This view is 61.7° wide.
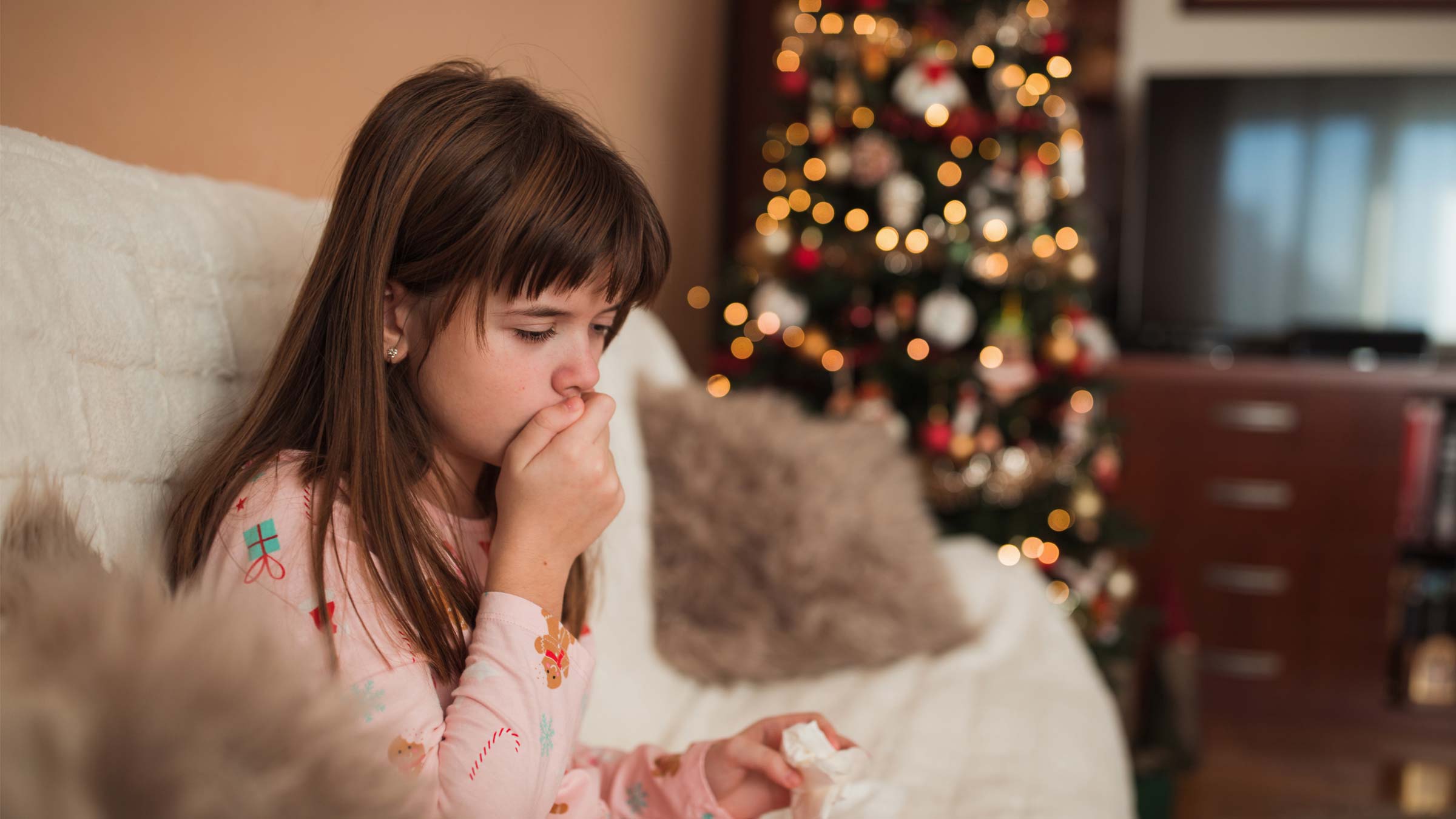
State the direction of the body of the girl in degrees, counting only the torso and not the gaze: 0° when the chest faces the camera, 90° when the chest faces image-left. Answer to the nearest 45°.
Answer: approximately 315°

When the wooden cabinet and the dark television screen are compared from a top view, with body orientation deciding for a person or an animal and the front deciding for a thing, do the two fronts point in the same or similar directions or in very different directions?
same or similar directions

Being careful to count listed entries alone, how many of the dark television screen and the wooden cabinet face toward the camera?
2

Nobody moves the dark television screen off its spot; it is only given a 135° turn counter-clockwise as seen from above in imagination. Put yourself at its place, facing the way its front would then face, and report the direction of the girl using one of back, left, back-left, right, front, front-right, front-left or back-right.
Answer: back-right

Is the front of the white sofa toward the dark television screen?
no

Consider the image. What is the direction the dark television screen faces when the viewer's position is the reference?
facing the viewer

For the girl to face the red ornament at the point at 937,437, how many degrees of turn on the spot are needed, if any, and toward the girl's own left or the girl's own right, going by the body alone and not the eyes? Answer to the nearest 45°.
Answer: approximately 90° to the girl's own left

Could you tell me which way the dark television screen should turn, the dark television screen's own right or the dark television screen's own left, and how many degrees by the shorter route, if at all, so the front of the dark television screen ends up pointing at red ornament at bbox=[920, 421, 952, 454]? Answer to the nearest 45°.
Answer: approximately 45° to the dark television screen's own right

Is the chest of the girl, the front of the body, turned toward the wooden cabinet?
no

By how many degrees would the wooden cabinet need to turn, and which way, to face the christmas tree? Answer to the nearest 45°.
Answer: approximately 45° to its right

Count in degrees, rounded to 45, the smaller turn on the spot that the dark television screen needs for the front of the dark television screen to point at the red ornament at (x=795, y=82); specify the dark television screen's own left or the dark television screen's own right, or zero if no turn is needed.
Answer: approximately 45° to the dark television screen's own right

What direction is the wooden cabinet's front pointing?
toward the camera

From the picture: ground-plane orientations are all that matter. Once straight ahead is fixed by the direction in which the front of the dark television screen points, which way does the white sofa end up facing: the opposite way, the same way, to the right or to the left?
to the left

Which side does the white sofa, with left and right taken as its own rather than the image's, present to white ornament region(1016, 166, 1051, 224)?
left

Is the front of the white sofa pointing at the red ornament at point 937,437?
no
